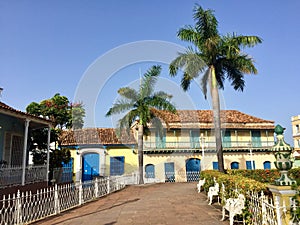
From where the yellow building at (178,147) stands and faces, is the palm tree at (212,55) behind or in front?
in front

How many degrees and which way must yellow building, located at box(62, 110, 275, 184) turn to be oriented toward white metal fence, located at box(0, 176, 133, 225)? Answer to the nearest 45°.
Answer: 0° — it already faces it

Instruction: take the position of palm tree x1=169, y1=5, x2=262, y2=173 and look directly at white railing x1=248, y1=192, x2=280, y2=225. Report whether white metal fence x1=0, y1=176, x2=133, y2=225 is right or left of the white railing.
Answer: right

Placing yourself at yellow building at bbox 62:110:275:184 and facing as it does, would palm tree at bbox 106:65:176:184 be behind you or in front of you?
in front

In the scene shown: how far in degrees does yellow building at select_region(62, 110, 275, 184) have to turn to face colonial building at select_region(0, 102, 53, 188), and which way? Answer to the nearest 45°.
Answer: approximately 45° to its right

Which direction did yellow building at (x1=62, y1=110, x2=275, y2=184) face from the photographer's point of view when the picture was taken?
facing the viewer

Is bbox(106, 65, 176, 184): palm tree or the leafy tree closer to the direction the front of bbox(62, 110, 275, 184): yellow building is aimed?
the palm tree

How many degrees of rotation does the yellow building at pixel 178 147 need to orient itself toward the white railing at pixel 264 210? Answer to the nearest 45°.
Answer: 0° — it already faces it

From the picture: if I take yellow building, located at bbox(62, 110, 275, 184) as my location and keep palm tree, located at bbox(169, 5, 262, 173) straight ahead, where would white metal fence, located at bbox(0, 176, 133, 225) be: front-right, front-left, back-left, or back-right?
front-right
